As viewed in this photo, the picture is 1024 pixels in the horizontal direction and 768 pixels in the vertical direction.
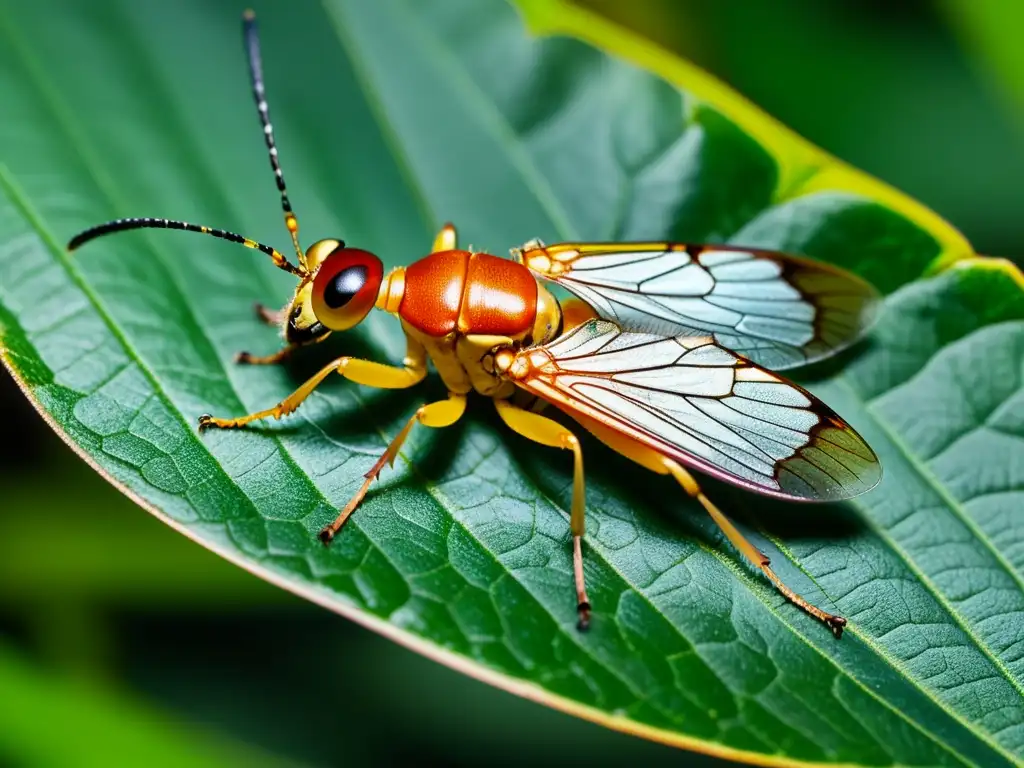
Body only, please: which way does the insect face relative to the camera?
to the viewer's left

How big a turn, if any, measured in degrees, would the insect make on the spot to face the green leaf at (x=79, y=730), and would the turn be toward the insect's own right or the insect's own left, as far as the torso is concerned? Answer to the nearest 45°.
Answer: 0° — it already faces it
